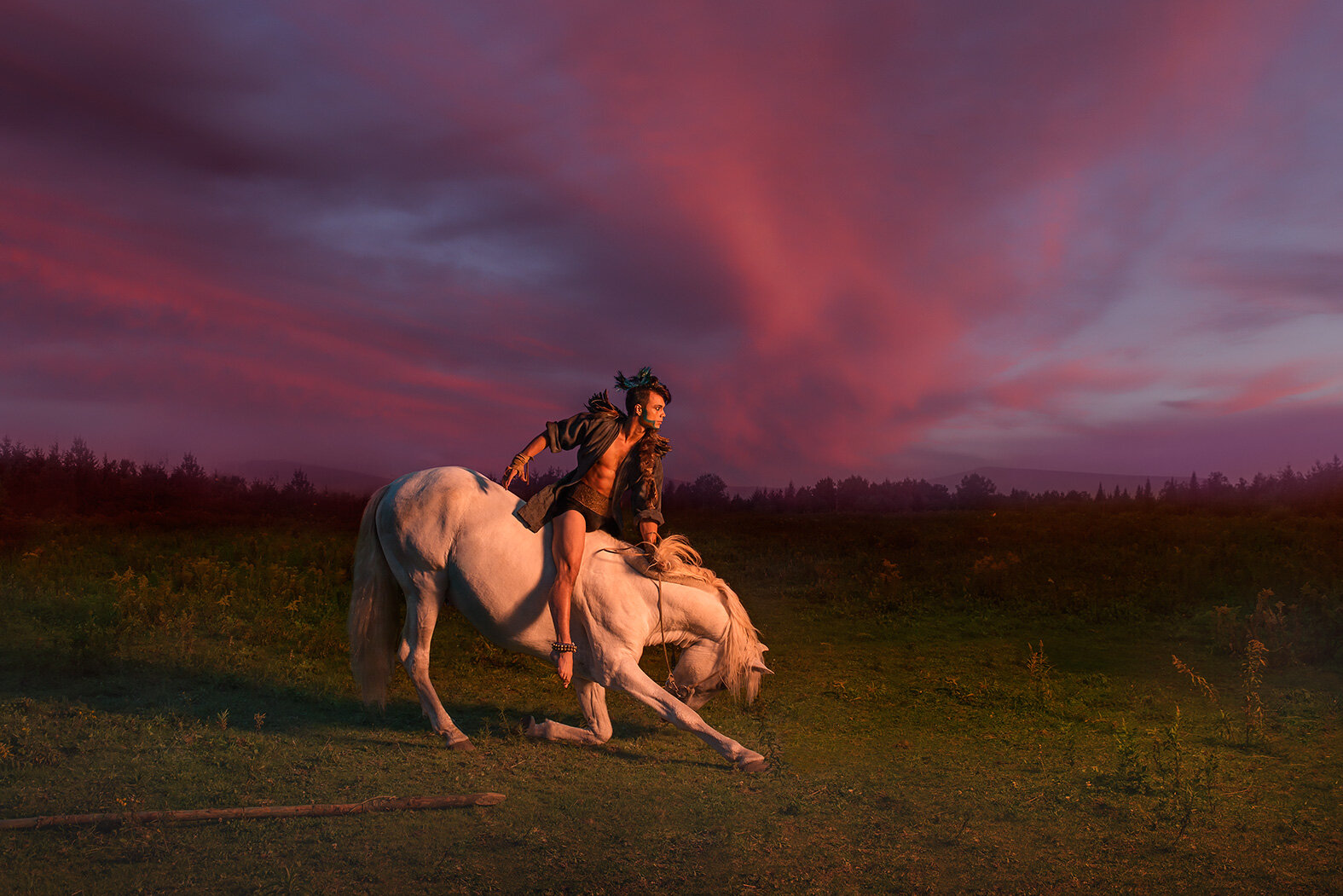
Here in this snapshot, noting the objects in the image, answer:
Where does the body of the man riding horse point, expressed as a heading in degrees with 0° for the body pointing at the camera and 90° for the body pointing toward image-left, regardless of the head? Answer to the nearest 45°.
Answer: approximately 315°

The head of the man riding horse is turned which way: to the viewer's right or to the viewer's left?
to the viewer's right

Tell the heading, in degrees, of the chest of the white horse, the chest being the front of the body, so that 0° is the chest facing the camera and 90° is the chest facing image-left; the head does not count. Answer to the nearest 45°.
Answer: approximately 270°
